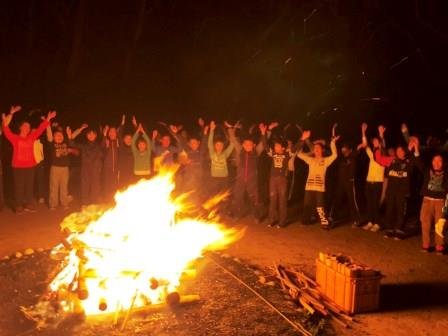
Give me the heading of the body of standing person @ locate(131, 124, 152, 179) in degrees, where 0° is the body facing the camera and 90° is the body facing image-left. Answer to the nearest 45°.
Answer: approximately 0°

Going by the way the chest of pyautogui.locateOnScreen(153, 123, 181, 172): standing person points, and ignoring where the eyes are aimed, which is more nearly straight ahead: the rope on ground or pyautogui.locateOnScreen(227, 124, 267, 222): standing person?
the rope on ground

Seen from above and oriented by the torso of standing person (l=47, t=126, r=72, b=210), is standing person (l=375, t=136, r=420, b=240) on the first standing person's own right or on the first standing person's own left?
on the first standing person's own left

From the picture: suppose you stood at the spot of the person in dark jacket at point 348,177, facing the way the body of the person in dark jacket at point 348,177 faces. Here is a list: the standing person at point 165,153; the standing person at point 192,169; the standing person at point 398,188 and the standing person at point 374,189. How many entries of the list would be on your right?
2

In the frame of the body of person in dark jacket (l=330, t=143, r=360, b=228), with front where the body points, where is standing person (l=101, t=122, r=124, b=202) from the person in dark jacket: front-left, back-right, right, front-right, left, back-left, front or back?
right

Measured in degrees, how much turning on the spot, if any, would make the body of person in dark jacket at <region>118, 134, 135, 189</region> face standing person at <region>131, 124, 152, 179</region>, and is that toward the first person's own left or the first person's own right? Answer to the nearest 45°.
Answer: approximately 45° to the first person's own left

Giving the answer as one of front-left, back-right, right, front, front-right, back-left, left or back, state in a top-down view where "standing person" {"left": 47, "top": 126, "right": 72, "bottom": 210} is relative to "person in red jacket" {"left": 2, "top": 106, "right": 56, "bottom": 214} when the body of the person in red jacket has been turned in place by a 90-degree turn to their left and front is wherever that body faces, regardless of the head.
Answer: front

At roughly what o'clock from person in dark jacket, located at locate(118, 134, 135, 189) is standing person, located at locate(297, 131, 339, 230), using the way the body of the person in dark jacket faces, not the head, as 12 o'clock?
The standing person is roughly at 10 o'clock from the person in dark jacket.

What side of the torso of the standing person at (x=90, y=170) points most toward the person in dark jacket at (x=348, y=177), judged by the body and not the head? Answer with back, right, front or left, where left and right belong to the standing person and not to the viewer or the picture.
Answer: left

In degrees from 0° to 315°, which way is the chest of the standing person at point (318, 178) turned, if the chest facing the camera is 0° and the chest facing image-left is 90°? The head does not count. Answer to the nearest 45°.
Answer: approximately 0°

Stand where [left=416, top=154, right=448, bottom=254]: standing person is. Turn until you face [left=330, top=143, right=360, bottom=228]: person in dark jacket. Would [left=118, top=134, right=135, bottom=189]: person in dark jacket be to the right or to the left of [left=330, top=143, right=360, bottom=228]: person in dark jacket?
left

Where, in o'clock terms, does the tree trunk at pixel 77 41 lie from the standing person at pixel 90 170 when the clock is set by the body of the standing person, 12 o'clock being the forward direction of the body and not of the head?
The tree trunk is roughly at 6 o'clock from the standing person.

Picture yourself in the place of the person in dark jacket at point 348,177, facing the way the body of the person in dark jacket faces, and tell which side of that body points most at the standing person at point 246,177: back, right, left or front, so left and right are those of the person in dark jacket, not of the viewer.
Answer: right
